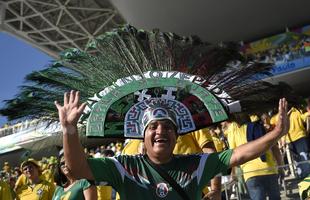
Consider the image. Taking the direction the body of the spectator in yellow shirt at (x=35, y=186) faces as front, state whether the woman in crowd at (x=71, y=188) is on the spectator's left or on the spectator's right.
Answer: on the spectator's left

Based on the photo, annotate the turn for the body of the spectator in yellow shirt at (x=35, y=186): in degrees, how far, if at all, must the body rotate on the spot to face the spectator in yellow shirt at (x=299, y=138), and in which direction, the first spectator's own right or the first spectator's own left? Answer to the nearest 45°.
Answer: approximately 135° to the first spectator's own left

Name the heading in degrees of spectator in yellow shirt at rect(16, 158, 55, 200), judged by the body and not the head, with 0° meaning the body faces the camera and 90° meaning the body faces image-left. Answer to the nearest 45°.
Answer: approximately 45°

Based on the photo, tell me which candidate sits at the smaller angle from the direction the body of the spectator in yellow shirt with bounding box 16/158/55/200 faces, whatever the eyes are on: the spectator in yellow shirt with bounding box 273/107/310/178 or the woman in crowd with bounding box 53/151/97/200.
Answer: the woman in crowd
